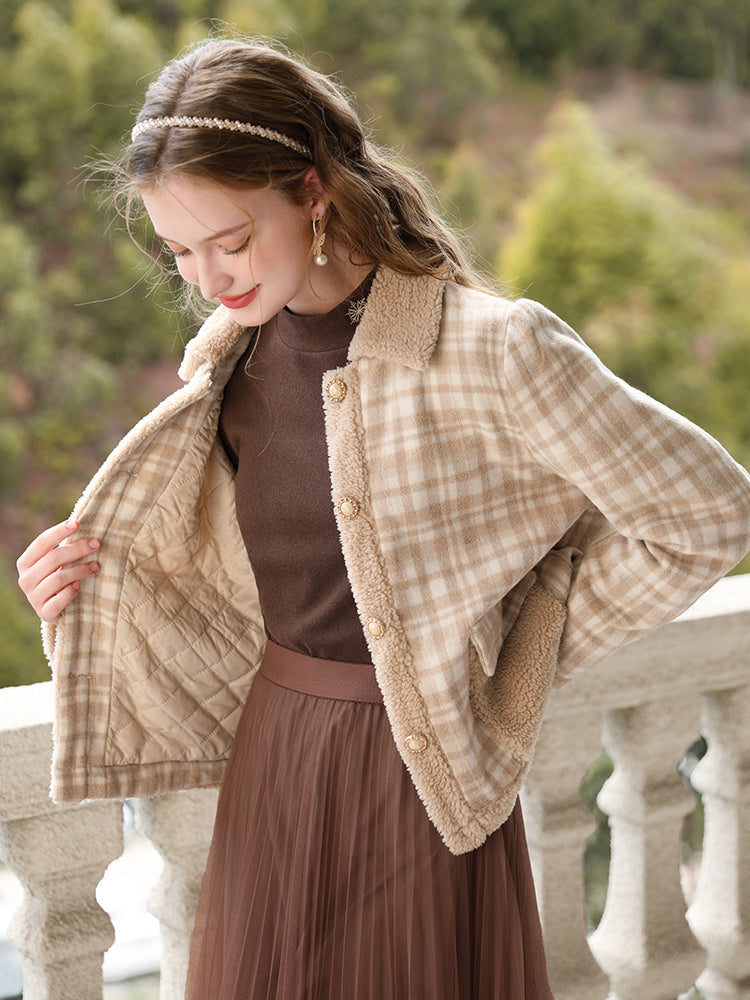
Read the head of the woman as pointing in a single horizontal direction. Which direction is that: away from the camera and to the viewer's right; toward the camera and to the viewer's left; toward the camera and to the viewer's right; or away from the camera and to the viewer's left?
toward the camera and to the viewer's left

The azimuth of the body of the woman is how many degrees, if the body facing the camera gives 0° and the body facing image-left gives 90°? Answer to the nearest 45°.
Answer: approximately 45°
